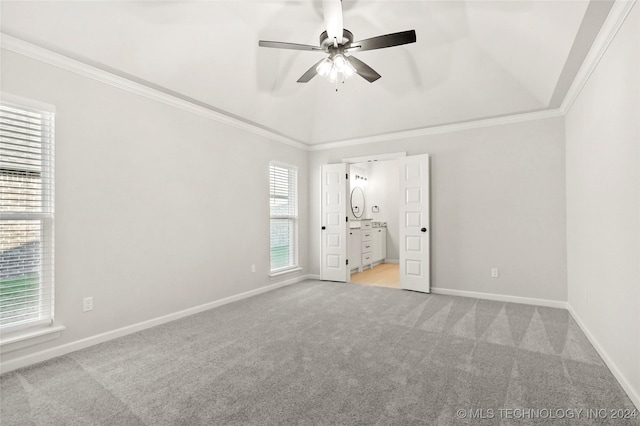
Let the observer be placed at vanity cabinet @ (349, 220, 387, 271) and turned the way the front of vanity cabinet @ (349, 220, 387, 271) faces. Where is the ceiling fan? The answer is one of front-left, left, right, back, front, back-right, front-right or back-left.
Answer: front-right

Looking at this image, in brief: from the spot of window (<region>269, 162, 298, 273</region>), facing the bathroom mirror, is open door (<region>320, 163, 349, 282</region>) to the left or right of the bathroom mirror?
right

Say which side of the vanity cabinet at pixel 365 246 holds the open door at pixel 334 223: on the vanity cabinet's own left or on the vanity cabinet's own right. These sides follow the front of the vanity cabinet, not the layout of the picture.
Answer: on the vanity cabinet's own right

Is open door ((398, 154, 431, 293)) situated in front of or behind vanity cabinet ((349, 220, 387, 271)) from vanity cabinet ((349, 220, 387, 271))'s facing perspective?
in front

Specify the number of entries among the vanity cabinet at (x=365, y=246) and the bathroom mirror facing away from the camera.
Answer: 0

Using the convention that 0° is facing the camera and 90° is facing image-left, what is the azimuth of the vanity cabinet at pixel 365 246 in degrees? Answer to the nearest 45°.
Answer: approximately 315°

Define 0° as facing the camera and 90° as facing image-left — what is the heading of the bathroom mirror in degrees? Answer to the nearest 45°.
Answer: approximately 315°
